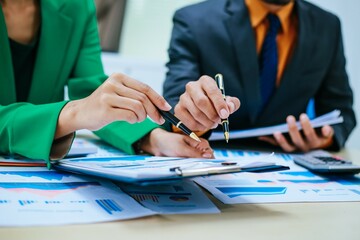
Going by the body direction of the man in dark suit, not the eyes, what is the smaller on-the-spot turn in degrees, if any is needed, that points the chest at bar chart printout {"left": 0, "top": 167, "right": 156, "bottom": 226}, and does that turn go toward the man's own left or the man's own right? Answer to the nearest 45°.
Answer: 0° — they already face it

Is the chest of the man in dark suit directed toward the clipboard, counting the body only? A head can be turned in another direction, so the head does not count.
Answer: yes

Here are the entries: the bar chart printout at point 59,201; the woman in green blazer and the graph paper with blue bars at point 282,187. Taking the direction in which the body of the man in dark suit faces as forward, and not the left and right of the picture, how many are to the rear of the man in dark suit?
0

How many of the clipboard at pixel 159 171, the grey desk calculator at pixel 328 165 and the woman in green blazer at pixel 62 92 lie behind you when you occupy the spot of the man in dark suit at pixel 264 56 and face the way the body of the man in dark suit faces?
0

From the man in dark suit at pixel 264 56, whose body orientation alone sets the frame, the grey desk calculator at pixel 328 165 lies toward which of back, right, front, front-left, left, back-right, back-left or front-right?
front

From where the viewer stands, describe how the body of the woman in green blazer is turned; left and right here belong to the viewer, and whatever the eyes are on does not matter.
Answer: facing the viewer and to the right of the viewer

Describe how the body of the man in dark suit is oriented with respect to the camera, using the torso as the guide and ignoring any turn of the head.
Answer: toward the camera

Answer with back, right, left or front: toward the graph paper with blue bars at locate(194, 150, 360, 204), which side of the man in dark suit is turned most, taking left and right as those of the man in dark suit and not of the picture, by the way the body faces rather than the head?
front
